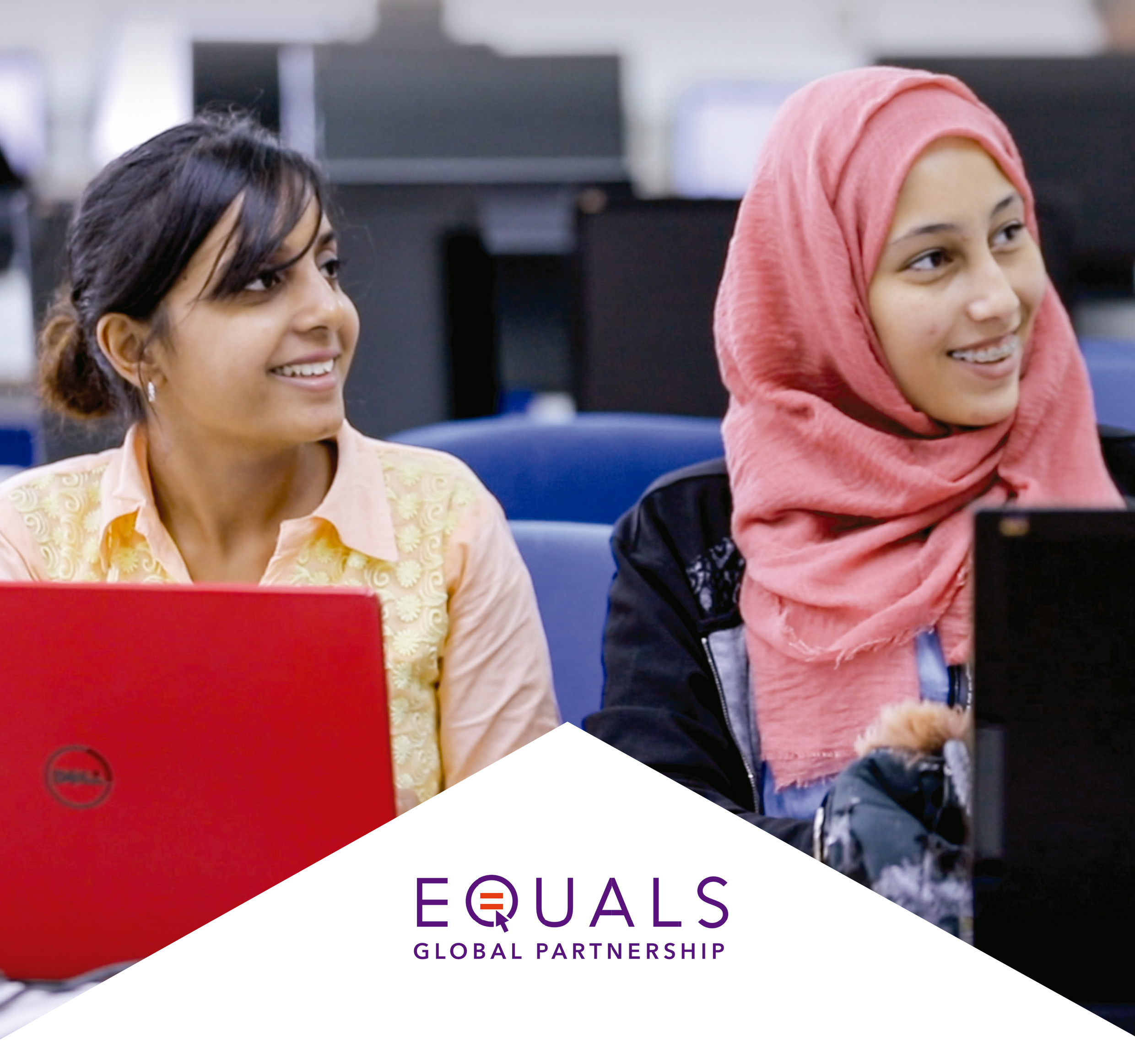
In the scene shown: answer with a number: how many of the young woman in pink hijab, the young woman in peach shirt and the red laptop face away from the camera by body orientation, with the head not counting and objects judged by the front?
1

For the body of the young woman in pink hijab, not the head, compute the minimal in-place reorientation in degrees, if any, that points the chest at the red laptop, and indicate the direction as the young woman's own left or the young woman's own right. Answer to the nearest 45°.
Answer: approximately 90° to the young woman's own right

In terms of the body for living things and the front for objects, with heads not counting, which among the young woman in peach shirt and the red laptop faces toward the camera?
the young woman in peach shirt

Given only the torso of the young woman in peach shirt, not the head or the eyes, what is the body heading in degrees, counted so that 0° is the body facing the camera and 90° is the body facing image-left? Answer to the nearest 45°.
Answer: approximately 0°

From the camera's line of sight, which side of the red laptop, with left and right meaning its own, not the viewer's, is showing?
back

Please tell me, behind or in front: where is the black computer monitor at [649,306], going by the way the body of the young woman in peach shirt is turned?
behind

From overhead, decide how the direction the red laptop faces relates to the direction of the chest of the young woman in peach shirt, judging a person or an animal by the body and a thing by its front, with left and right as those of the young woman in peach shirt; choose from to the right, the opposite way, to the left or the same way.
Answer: the opposite way

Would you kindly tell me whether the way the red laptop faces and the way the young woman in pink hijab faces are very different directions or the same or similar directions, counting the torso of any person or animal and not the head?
very different directions

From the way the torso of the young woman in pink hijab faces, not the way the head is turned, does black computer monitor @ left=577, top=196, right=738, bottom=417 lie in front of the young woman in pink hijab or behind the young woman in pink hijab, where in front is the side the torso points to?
behind
